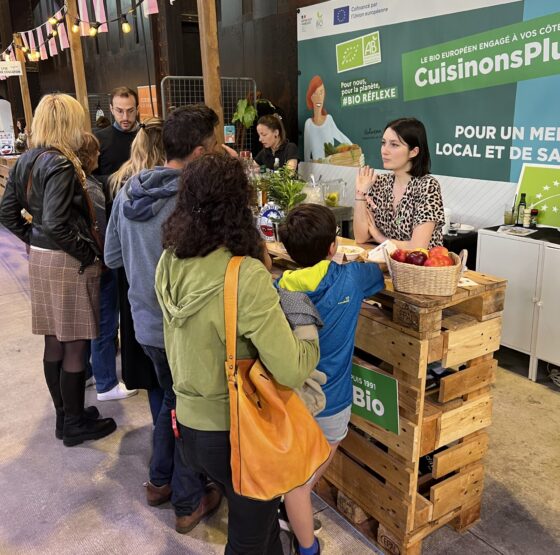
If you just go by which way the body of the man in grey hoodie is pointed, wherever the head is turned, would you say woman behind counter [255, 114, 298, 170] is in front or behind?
in front

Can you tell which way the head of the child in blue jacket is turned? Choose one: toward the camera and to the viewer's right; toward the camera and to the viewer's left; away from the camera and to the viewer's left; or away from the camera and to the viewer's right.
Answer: away from the camera and to the viewer's right

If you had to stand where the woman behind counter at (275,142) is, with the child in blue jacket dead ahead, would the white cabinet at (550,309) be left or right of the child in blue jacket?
left

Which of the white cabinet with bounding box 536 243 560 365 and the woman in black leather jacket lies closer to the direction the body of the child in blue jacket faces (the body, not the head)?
the white cabinet

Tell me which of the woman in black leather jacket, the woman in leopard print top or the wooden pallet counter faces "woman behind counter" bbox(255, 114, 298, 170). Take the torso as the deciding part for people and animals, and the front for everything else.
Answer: the woman in black leather jacket

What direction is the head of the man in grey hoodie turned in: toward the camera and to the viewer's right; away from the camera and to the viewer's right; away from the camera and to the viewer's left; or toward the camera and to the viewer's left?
away from the camera and to the viewer's right

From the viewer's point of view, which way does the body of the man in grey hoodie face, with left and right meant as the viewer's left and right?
facing away from the viewer and to the right of the viewer

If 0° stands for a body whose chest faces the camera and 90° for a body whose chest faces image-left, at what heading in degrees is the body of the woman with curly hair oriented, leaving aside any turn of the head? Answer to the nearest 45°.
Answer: approximately 225°

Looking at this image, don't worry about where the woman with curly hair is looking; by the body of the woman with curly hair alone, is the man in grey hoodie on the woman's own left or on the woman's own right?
on the woman's own left

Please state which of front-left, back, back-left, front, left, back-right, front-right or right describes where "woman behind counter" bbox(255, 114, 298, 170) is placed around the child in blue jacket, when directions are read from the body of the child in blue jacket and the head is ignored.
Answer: front-left

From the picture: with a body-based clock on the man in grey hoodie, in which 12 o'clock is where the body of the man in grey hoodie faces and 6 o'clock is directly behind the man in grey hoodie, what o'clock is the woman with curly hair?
The woman with curly hair is roughly at 4 o'clock from the man in grey hoodie.

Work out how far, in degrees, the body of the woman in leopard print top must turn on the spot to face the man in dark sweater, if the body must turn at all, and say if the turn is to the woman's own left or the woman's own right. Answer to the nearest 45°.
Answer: approximately 90° to the woman's own right
